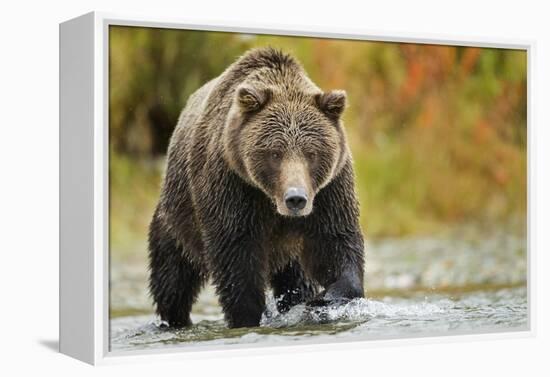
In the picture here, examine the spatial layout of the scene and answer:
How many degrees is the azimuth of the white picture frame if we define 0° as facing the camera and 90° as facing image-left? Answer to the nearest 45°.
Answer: approximately 315°
